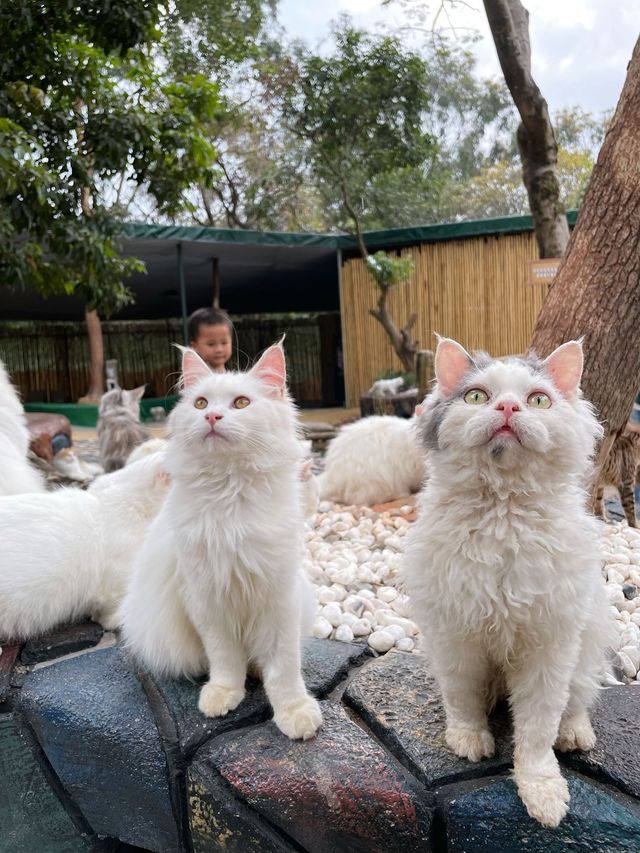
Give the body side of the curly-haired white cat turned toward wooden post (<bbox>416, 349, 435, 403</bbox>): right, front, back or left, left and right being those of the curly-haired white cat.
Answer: back

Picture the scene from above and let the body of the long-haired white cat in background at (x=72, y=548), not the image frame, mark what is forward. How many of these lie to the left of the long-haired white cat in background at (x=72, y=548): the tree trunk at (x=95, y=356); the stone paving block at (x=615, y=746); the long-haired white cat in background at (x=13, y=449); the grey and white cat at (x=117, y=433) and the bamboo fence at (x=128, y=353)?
4

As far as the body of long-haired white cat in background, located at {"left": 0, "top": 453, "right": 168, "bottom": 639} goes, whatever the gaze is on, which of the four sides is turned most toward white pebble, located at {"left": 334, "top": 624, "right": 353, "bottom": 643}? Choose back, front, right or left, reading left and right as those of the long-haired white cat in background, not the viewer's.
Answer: front

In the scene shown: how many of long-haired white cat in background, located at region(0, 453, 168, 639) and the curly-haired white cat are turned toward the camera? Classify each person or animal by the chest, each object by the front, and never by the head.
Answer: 1

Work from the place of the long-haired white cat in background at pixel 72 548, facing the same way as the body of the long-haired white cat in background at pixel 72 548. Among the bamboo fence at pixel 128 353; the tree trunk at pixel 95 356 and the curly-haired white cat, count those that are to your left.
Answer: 2

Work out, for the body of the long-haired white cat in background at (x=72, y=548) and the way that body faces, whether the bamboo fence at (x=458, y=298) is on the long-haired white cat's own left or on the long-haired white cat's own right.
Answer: on the long-haired white cat's own left

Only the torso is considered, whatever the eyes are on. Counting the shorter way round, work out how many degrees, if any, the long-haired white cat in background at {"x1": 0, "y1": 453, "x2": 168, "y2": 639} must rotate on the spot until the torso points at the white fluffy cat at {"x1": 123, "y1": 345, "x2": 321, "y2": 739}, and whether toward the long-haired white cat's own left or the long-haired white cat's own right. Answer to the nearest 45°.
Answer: approximately 45° to the long-haired white cat's own right

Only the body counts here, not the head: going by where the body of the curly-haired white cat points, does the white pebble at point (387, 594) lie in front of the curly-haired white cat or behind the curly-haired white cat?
behind

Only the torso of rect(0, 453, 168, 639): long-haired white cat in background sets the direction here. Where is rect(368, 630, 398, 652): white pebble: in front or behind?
in front

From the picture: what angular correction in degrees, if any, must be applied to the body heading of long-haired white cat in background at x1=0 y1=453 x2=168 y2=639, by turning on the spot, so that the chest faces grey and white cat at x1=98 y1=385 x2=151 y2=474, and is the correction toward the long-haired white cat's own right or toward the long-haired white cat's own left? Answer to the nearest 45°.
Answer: approximately 90° to the long-haired white cat's own left

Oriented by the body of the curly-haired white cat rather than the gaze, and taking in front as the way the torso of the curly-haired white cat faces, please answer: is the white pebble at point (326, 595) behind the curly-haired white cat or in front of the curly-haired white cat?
behind

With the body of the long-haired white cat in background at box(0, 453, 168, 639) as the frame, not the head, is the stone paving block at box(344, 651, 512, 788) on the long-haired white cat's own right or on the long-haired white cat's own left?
on the long-haired white cat's own right

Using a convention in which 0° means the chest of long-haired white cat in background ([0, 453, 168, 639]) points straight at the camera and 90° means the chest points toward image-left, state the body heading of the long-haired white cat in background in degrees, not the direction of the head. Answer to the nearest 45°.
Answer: approximately 270°
